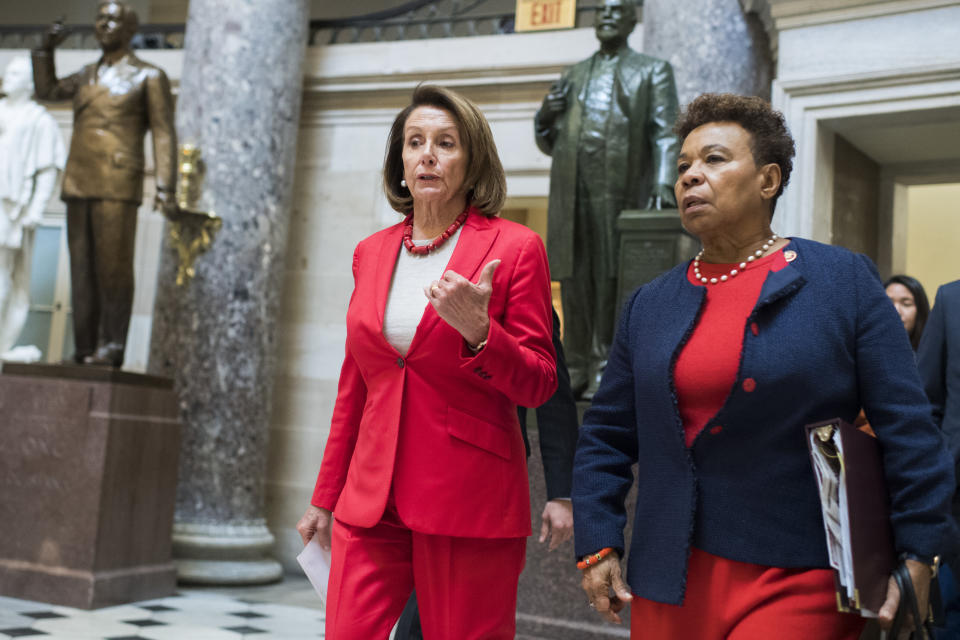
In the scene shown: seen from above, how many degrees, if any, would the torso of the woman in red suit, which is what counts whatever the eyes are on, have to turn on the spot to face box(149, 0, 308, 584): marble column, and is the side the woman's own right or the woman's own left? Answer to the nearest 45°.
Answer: approximately 135° to the woman's own right

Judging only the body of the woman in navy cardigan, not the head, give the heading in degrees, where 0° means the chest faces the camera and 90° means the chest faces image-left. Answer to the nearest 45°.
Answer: approximately 45°

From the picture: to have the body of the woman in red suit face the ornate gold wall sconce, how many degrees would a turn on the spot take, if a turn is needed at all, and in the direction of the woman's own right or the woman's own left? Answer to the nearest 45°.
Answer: approximately 135° to the woman's own right

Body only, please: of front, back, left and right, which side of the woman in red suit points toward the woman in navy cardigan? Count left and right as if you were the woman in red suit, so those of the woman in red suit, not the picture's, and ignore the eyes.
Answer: left

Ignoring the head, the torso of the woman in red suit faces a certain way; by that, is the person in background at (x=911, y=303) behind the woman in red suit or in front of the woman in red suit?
behind

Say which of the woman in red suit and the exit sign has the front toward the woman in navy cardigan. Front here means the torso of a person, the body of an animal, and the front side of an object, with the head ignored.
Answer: the exit sign

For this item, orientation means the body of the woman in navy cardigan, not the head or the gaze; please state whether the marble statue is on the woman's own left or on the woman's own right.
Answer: on the woman's own right

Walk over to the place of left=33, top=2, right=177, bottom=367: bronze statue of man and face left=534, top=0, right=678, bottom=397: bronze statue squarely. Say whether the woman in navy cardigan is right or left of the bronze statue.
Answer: right
